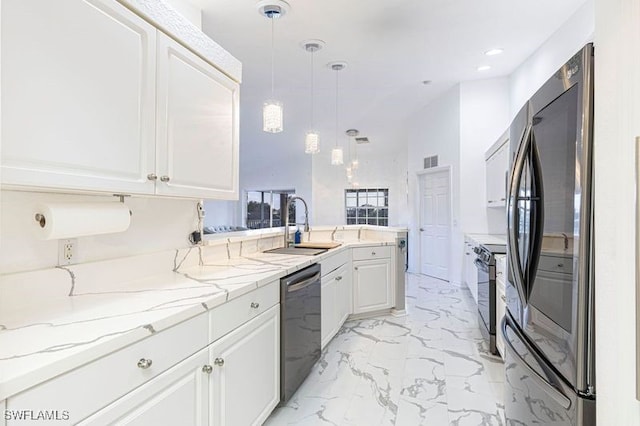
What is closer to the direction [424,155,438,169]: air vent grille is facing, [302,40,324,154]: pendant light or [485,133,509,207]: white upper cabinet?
the pendant light

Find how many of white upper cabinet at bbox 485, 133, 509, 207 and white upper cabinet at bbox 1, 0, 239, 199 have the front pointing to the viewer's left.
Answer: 1

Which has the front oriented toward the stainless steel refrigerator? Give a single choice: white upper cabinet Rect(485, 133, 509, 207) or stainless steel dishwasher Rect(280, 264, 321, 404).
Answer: the stainless steel dishwasher

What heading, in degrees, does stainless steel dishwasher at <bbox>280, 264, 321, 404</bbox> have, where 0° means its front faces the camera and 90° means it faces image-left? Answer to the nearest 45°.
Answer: approximately 315°

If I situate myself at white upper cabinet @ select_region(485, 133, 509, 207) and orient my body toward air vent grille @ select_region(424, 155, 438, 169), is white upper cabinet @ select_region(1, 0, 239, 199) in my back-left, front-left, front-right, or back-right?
back-left

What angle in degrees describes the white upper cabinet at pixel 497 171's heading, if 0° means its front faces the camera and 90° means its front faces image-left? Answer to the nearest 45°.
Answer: approximately 90°

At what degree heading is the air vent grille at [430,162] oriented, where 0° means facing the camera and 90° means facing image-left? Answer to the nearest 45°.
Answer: approximately 45°

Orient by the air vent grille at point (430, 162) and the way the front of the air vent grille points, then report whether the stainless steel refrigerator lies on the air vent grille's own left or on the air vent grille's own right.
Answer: on the air vent grille's own left

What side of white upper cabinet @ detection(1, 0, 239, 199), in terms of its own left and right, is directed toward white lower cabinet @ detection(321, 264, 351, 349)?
left

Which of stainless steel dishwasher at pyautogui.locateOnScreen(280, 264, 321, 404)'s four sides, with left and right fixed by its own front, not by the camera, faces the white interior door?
left

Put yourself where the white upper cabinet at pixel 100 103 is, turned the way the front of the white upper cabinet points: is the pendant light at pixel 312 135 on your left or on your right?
on your left

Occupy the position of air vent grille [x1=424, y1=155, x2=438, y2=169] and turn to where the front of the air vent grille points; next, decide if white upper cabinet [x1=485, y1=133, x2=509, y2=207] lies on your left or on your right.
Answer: on your left

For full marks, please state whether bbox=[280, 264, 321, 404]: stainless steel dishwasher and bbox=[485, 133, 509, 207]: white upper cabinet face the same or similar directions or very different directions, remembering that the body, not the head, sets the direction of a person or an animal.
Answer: very different directions
